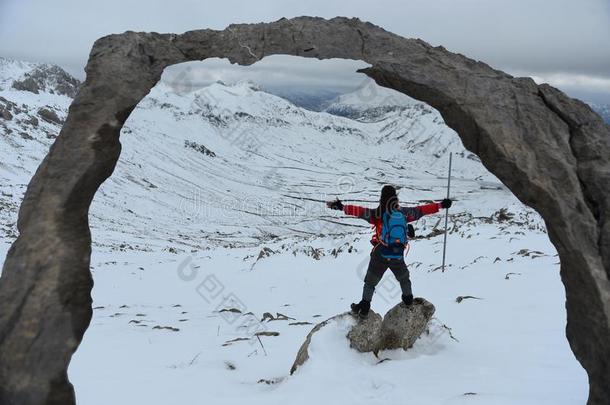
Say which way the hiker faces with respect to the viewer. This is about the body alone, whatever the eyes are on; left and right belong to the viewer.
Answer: facing away from the viewer

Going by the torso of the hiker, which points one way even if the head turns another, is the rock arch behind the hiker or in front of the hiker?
behind
